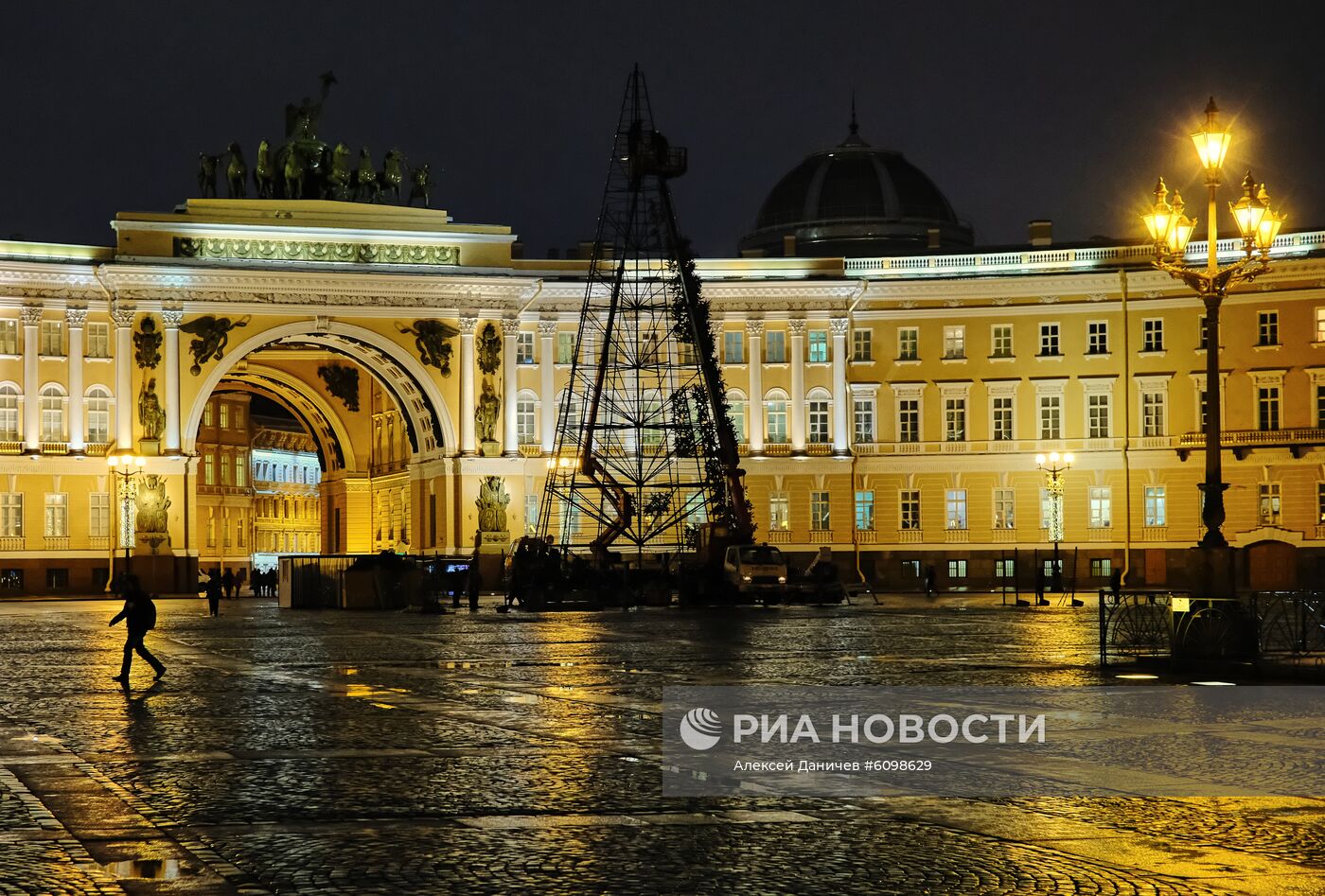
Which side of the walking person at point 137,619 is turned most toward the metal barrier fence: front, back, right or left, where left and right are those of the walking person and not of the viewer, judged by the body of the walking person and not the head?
back

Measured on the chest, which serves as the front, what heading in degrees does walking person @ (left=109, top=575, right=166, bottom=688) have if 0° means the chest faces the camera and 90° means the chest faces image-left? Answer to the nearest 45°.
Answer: approximately 90°

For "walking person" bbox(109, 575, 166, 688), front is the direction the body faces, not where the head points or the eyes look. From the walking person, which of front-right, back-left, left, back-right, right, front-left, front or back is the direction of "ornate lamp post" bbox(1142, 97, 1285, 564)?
back
